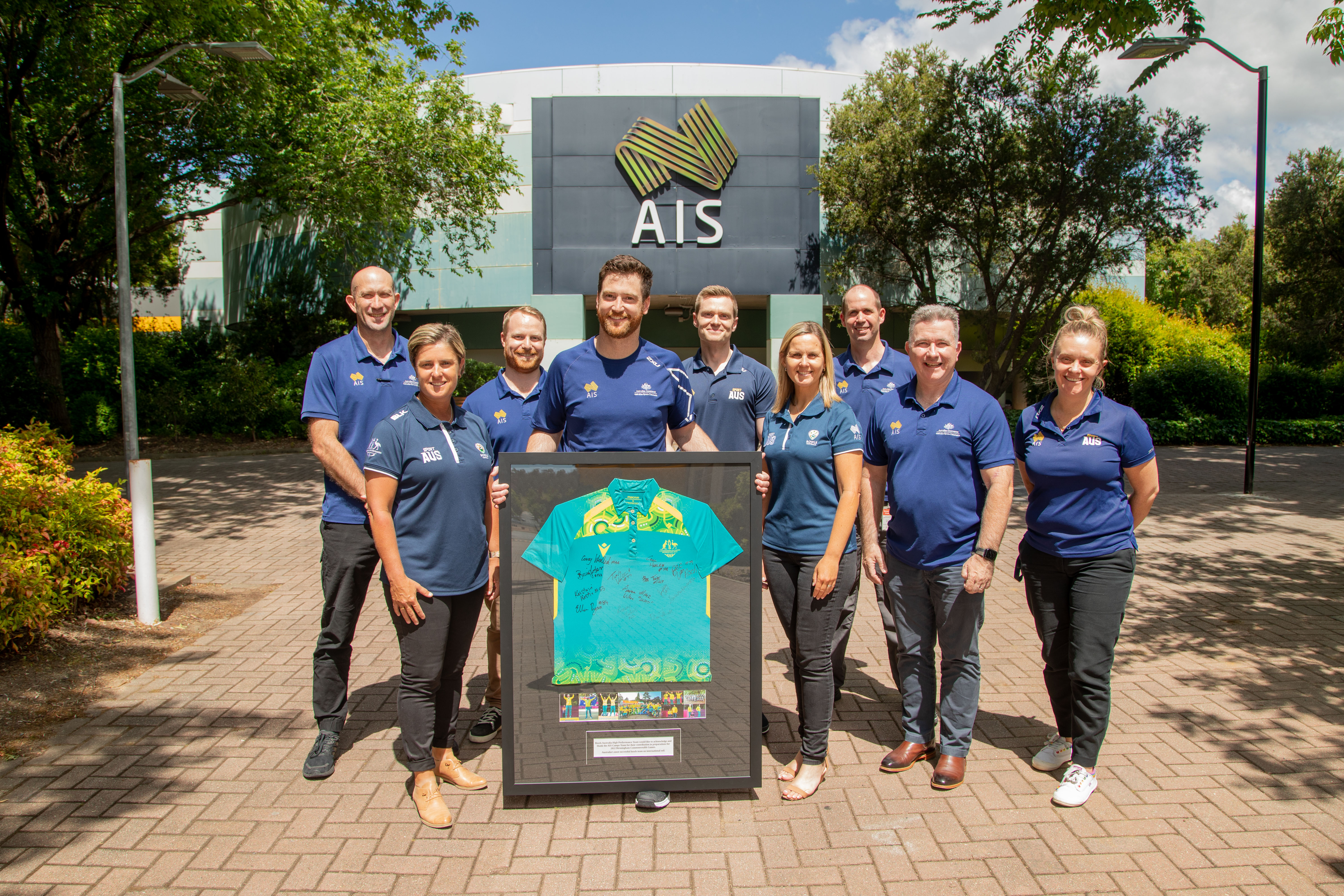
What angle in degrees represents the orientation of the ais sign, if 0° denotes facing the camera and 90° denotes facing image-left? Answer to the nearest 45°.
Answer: approximately 0°

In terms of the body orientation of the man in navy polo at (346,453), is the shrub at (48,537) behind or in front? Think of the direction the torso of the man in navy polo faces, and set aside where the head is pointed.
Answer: behind

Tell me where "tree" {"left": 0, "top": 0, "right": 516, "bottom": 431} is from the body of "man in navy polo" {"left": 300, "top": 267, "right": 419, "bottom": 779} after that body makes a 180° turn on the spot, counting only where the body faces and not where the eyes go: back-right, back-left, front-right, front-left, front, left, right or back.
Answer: front

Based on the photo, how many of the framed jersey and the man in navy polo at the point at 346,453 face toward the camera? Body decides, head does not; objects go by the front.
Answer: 2

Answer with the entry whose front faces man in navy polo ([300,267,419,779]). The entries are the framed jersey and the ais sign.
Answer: the ais sign

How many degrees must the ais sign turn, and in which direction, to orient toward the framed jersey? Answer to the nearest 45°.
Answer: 0° — it already faces it

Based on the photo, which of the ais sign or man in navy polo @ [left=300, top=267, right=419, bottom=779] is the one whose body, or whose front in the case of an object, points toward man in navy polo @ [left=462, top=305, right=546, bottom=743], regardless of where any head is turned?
the ais sign
